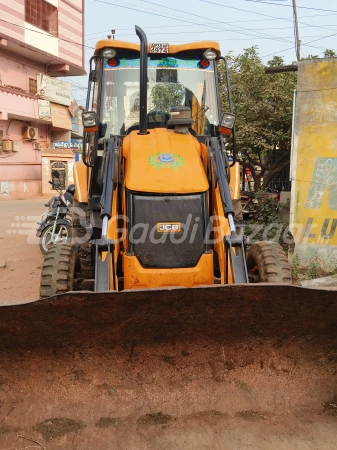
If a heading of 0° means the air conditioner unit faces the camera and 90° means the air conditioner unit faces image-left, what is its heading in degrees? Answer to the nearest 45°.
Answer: approximately 315°

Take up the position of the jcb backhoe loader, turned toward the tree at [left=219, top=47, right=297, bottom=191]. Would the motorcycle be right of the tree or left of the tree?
left

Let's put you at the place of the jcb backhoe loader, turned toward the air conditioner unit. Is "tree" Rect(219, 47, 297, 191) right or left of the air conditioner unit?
right

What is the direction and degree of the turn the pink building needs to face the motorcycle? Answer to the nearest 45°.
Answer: approximately 45° to its right

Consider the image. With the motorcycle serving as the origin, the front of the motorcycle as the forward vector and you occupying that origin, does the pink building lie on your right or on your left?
on your right

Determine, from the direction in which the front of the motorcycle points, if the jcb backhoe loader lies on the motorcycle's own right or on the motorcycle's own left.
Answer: on the motorcycle's own left

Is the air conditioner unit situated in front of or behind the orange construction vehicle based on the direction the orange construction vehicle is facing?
behind

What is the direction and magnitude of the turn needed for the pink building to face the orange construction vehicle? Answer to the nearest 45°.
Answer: approximately 45° to its right

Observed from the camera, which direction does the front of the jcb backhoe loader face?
facing the viewer

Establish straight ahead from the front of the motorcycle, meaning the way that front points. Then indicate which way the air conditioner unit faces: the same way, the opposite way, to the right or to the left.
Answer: to the left
